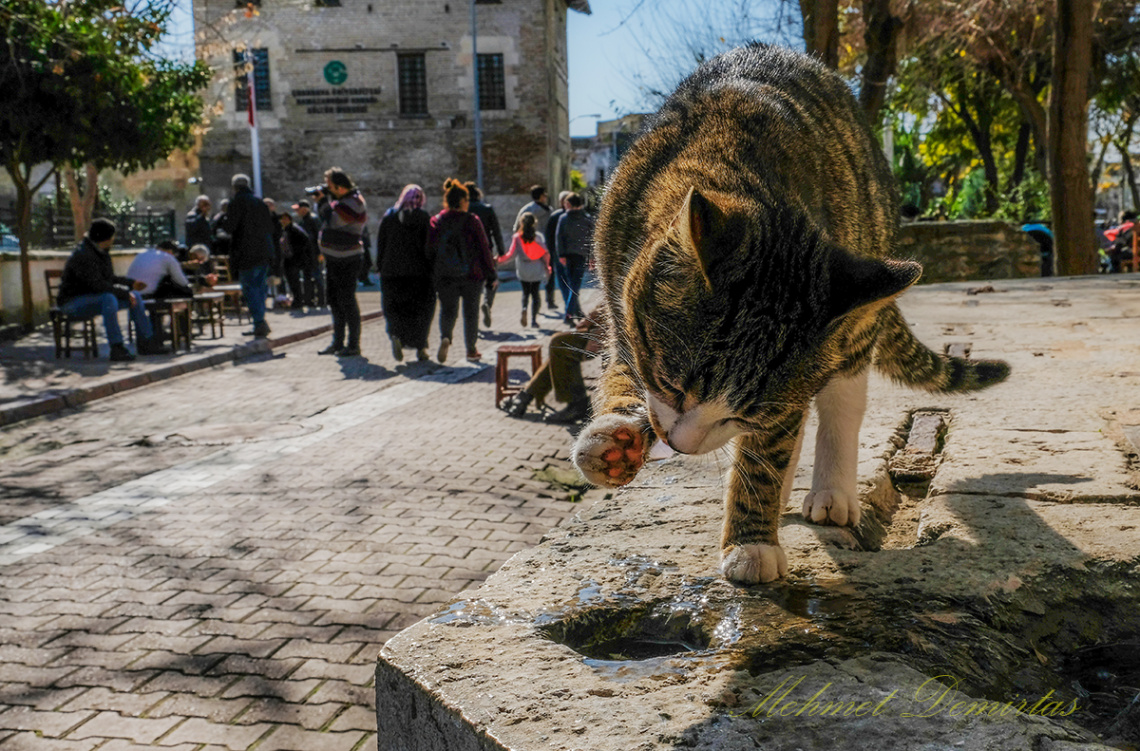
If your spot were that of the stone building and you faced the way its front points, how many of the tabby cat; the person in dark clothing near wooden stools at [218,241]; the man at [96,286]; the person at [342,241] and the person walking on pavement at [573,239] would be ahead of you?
5

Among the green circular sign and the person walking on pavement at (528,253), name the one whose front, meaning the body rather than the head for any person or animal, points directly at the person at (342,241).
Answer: the green circular sign

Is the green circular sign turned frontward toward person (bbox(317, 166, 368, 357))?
yes

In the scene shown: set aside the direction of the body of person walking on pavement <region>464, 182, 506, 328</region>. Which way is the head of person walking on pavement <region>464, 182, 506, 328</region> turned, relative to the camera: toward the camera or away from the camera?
away from the camera

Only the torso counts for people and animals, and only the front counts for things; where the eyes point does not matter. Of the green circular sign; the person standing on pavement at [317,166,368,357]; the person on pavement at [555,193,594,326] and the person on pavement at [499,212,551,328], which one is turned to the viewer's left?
the person standing on pavement at [317,166,368,357]

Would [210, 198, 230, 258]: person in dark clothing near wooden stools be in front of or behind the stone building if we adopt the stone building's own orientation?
in front

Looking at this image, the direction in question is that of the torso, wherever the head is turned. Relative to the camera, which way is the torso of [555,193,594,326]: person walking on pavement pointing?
away from the camera

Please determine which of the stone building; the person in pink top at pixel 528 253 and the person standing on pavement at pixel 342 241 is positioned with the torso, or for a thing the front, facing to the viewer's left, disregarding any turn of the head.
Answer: the person standing on pavement at pixel 342 241

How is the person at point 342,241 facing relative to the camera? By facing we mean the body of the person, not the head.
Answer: to the viewer's left

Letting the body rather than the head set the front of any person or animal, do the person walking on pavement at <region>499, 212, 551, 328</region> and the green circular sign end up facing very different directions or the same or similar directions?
very different directions

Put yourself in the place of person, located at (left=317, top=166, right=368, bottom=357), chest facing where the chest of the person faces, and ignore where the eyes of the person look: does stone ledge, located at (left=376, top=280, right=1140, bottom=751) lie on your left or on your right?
on your left

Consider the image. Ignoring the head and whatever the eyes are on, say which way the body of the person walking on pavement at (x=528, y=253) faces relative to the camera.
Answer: away from the camera

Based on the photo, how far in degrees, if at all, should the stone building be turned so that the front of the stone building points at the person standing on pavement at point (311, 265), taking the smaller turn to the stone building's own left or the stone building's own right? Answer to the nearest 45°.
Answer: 0° — it already faces them

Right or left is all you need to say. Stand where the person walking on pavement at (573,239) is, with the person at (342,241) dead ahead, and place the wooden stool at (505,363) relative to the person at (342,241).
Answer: left

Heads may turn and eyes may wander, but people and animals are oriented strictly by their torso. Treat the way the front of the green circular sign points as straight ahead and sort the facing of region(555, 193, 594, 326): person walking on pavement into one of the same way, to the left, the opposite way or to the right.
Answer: the opposite way

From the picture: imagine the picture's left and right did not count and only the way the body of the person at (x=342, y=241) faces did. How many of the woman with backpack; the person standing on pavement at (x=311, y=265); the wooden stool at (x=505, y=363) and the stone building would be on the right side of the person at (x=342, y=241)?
2

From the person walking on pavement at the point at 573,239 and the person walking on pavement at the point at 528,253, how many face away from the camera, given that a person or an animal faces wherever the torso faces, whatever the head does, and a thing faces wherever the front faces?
2
